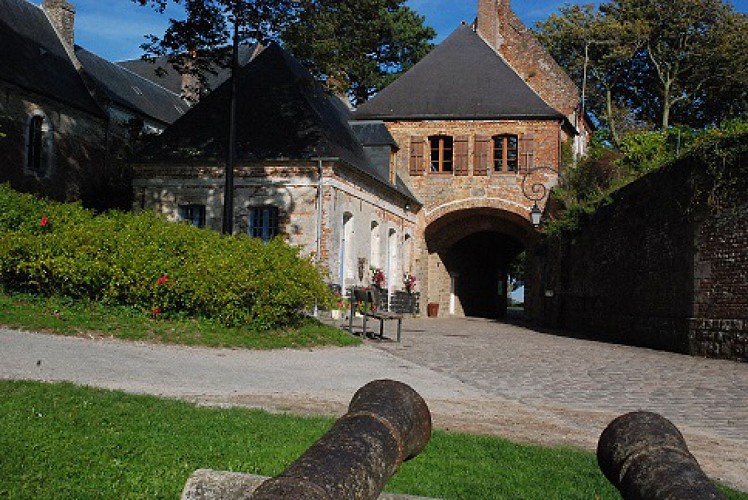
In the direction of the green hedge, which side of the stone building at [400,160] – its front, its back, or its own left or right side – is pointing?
front

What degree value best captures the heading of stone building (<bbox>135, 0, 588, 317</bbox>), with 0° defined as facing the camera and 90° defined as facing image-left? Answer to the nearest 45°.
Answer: approximately 0°

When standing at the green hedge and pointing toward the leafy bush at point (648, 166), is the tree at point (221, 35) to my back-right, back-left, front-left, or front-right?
front-left

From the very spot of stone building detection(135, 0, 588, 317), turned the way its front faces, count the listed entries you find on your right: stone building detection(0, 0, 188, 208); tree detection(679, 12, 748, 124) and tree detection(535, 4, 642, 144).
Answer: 1

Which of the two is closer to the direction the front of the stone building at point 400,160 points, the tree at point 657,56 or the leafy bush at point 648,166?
the leafy bush

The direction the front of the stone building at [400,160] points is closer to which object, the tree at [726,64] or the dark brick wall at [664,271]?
the dark brick wall

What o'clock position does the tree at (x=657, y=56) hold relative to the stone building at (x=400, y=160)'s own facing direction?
The tree is roughly at 8 o'clock from the stone building.

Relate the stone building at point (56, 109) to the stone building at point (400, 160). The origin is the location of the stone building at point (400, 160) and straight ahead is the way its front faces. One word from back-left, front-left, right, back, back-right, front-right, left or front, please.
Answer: right

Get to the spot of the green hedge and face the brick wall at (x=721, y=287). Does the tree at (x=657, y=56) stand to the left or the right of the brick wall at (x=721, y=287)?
left

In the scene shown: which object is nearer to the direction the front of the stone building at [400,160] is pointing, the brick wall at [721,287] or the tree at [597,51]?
the brick wall
